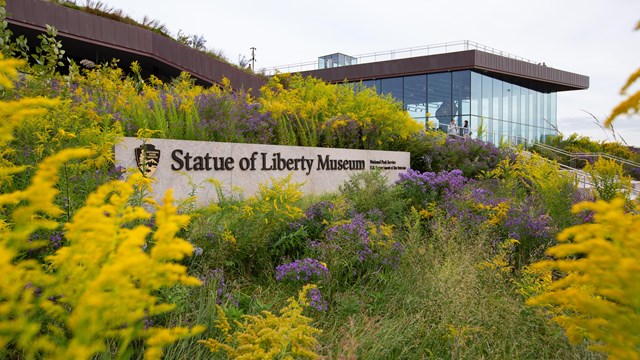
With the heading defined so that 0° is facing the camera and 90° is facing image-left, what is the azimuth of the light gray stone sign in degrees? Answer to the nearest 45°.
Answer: approximately 315°

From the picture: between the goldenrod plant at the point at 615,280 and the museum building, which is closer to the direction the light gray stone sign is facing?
the goldenrod plant

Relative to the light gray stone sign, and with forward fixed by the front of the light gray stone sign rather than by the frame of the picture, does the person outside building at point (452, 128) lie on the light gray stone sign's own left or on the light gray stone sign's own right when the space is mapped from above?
on the light gray stone sign's own left

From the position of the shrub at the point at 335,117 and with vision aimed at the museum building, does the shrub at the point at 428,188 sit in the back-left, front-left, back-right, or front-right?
back-right

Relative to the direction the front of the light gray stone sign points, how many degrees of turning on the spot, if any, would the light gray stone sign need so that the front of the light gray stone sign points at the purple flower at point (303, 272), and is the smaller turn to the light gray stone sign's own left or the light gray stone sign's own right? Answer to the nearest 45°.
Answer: approximately 45° to the light gray stone sign's own right

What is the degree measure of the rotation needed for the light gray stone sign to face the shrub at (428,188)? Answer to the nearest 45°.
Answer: approximately 45° to its left

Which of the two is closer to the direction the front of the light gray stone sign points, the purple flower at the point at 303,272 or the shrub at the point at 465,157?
the purple flower

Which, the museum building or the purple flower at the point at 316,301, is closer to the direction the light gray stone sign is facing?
the purple flower
